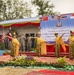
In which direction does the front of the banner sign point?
toward the camera

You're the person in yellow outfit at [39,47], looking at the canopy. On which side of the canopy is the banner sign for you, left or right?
right

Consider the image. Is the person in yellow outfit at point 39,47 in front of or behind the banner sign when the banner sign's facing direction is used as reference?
in front

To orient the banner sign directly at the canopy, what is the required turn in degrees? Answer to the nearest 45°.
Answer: approximately 135° to its right

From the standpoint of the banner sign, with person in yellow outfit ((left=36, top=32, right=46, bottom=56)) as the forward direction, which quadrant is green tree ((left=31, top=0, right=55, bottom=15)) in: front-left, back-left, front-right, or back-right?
back-right

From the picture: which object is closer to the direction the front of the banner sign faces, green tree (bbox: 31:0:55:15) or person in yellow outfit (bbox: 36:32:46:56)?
the person in yellow outfit

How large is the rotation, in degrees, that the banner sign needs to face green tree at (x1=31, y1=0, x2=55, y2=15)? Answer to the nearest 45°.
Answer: approximately 180°

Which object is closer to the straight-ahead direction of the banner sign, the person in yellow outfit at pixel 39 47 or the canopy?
the person in yellow outfit
